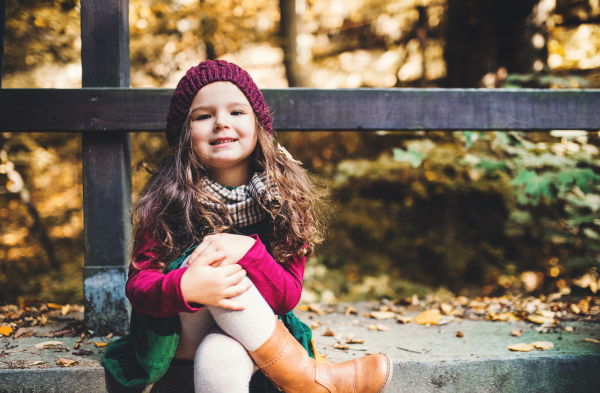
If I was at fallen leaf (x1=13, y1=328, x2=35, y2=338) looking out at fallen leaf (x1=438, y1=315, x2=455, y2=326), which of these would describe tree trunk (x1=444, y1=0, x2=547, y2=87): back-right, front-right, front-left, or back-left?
front-left

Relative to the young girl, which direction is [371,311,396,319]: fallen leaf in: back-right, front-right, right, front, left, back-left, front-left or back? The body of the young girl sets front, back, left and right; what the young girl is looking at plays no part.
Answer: back-left

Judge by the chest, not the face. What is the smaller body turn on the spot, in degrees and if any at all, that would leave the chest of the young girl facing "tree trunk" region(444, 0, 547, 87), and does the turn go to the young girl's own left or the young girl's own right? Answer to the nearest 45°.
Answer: approximately 135° to the young girl's own left

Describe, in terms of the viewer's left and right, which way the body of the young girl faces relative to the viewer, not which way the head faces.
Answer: facing the viewer

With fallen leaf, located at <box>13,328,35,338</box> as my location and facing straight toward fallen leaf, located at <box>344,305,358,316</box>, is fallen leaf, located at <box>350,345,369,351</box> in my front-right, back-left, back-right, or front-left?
front-right

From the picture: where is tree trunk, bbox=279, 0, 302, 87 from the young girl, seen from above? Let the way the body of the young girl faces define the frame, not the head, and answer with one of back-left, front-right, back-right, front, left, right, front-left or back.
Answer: back

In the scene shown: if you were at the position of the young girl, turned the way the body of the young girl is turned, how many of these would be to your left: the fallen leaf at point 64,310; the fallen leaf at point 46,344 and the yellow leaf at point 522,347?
1

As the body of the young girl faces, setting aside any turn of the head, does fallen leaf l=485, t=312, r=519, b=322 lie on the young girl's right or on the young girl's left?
on the young girl's left

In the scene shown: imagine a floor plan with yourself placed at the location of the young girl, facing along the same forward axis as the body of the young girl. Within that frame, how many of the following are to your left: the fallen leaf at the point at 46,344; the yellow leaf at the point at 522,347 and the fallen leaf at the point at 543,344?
2

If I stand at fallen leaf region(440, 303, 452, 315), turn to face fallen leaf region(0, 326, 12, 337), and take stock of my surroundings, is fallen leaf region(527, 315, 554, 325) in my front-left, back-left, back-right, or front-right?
back-left

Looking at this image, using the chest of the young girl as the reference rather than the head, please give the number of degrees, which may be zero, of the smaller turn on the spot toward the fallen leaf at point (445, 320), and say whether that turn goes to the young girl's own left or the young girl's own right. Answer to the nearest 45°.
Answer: approximately 135° to the young girl's own left
